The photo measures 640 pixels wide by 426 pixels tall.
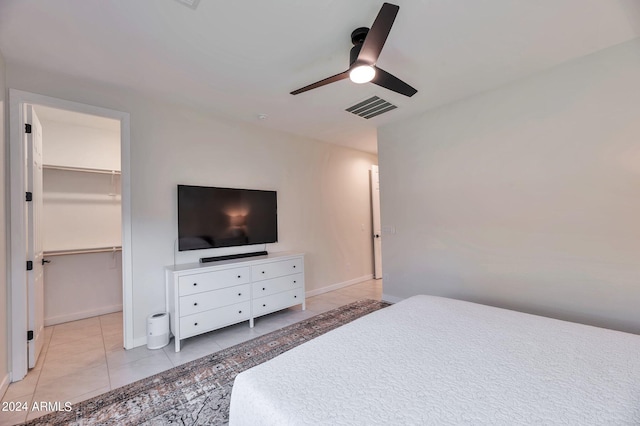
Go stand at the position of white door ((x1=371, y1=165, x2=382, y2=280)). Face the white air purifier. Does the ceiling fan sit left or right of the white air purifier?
left

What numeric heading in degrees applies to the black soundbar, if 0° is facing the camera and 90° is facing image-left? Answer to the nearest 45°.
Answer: approximately 315°

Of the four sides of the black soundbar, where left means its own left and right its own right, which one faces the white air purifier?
right

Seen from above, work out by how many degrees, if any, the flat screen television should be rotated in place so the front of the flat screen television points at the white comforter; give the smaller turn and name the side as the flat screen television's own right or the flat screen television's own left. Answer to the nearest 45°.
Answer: approximately 45° to the flat screen television's own right

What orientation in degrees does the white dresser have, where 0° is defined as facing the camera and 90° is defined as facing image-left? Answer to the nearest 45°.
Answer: approximately 315°

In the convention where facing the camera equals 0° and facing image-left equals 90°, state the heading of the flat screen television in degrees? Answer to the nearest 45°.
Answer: approximately 315°

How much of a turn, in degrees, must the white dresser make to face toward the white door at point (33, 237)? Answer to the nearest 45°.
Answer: approximately 135° to its right
